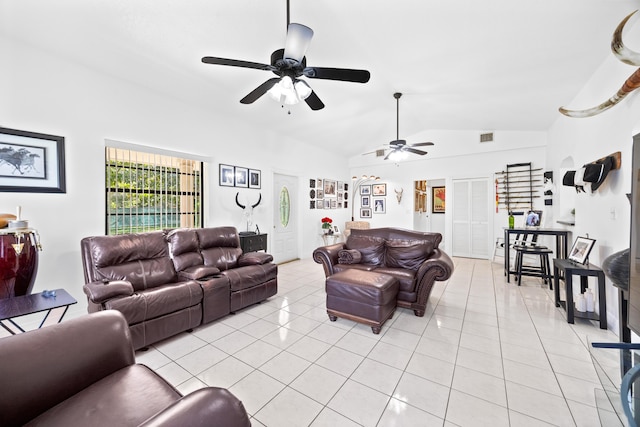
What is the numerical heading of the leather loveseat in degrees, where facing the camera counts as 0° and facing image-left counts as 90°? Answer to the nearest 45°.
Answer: approximately 45°

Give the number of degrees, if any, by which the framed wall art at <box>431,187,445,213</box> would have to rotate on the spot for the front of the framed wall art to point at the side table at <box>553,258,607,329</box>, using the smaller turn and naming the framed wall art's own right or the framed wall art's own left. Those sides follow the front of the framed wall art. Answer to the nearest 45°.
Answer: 0° — it already faces it

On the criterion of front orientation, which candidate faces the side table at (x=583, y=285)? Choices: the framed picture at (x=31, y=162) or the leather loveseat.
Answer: the framed picture

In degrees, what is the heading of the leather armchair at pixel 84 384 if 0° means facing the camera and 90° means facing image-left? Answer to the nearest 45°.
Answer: approximately 225°

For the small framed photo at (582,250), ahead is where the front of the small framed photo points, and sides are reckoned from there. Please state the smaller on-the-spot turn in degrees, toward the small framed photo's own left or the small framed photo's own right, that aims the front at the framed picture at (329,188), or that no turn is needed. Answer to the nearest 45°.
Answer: approximately 45° to the small framed photo's own right

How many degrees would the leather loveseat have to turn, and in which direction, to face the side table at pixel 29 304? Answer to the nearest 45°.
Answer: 0° — it already faces it

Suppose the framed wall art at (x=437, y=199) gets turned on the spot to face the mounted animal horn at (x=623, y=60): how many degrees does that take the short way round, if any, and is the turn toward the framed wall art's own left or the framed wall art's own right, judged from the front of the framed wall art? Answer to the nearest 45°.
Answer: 0° — it already faces it

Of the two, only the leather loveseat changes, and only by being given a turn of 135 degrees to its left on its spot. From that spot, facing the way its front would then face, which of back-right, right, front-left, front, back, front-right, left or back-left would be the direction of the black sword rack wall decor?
front-left
